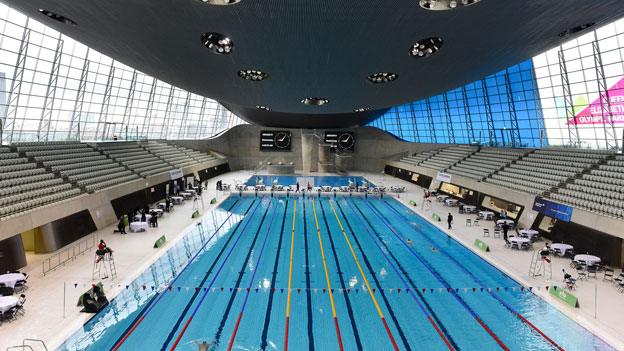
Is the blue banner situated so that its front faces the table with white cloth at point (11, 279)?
yes

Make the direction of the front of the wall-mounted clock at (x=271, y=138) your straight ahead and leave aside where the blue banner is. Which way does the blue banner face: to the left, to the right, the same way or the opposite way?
to the right

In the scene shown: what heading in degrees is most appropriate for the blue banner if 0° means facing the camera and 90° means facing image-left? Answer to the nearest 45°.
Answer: approximately 45°

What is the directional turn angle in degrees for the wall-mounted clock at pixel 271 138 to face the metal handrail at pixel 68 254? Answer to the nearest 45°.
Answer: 0° — it already faces it

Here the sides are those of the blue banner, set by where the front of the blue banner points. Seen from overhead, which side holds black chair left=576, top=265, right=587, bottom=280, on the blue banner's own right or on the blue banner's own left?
on the blue banner's own left

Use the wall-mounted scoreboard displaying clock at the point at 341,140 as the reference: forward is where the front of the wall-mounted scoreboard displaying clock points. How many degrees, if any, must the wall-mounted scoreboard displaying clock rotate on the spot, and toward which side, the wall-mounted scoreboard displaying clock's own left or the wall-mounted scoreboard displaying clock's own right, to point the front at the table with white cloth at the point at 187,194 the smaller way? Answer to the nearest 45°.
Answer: approximately 45° to the wall-mounted scoreboard displaying clock's own right

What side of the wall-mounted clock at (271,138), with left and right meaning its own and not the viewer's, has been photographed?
front

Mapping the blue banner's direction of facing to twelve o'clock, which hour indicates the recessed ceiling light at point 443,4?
The recessed ceiling light is roughly at 11 o'clock from the blue banner.

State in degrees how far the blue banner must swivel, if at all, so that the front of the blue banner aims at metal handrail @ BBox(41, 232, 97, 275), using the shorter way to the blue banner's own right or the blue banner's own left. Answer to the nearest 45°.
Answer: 0° — it already faces it

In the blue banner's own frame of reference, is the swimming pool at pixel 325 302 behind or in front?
in front

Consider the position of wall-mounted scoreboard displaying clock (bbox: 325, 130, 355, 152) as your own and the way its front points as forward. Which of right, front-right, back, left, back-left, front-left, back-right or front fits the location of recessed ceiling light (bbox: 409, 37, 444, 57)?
front

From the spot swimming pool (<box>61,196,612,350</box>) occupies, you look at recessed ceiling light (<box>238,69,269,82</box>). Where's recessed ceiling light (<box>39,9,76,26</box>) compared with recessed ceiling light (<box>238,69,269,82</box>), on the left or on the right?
left

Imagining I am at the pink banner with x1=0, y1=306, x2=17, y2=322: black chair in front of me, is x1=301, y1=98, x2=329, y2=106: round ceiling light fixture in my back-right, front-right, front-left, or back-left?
front-right

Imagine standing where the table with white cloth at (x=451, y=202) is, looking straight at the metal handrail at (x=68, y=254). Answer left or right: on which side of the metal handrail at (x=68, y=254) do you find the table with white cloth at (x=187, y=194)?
right

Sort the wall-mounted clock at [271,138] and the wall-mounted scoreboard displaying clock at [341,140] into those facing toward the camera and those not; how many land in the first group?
2

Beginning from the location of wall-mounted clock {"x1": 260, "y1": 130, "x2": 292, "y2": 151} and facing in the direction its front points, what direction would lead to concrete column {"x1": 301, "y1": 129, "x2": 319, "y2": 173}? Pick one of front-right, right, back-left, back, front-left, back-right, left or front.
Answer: front-left

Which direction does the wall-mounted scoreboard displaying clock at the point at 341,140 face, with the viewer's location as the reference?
facing the viewer

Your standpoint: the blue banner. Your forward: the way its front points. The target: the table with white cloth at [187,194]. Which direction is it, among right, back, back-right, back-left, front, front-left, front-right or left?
front-right

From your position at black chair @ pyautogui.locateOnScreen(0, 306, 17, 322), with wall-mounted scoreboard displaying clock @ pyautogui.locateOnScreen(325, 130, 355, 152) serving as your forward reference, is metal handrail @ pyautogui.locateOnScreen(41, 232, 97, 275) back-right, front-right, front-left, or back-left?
front-left
